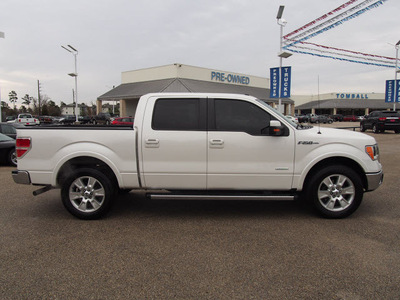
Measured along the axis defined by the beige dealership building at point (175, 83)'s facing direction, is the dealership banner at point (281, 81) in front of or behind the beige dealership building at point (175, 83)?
in front

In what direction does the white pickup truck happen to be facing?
to the viewer's right

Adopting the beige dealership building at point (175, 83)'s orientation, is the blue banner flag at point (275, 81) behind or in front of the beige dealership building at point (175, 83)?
in front

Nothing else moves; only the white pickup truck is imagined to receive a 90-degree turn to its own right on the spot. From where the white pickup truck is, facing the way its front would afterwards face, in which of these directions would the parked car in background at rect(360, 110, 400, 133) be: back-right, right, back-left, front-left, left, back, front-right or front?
back-left

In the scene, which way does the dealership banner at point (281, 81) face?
toward the camera

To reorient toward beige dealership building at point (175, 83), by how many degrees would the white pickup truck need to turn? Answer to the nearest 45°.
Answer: approximately 90° to its left

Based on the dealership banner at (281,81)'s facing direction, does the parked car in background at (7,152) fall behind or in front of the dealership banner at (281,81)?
in front

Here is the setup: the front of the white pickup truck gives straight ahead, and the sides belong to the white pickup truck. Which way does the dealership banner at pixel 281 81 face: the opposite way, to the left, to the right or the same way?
to the right

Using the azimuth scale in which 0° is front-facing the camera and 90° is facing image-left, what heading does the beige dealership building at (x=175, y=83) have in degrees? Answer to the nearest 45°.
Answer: approximately 315°

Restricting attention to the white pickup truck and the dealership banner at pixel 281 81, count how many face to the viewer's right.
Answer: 1

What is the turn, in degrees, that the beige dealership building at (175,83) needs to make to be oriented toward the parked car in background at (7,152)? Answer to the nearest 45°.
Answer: approximately 45° to its right

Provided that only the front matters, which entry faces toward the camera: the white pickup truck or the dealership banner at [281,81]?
the dealership banner

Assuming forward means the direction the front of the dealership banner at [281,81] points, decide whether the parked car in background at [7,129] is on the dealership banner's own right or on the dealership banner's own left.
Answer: on the dealership banner's own right

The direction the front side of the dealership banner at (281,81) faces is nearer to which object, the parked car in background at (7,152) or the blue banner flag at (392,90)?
the parked car in background
